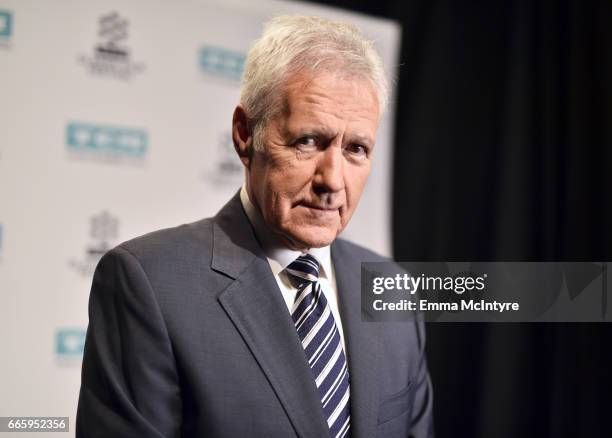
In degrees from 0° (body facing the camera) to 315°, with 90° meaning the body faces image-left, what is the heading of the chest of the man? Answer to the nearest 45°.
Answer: approximately 315°
